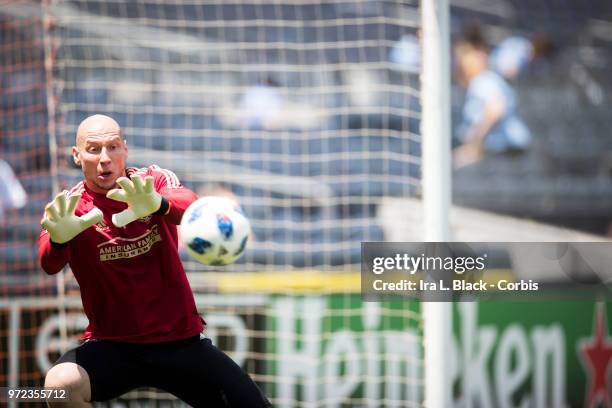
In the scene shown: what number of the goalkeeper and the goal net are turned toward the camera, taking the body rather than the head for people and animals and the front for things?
2

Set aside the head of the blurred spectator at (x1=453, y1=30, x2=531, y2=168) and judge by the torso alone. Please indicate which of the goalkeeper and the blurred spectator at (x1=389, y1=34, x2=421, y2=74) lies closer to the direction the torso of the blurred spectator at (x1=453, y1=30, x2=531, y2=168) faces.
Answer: the blurred spectator

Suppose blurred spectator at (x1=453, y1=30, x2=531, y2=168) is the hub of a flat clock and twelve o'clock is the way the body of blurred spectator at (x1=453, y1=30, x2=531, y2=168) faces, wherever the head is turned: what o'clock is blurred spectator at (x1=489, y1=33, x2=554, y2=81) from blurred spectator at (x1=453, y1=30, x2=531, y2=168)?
blurred spectator at (x1=489, y1=33, x2=554, y2=81) is roughly at 4 o'clock from blurred spectator at (x1=453, y1=30, x2=531, y2=168).

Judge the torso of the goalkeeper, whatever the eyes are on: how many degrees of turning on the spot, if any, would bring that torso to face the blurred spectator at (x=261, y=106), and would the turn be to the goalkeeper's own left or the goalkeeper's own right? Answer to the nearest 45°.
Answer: approximately 180°

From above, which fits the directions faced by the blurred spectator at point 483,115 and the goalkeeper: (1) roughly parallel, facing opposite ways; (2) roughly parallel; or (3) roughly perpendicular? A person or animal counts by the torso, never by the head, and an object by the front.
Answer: roughly perpendicular

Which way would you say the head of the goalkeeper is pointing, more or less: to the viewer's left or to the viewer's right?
to the viewer's right

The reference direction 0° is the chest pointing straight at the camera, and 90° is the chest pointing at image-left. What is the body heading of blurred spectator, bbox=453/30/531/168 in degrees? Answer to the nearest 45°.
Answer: approximately 90°

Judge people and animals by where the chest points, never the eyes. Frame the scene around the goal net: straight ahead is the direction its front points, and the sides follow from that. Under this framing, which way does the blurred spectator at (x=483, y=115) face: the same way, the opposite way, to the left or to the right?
to the right

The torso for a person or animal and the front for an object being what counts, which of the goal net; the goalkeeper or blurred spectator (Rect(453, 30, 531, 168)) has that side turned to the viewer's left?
the blurred spectator

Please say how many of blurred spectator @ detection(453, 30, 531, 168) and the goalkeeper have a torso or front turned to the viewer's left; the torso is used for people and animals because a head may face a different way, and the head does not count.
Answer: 1

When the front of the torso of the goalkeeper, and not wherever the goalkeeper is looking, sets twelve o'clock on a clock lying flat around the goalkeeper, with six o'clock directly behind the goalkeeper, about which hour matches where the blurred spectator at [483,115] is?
The blurred spectator is roughly at 7 o'clock from the goalkeeper.
